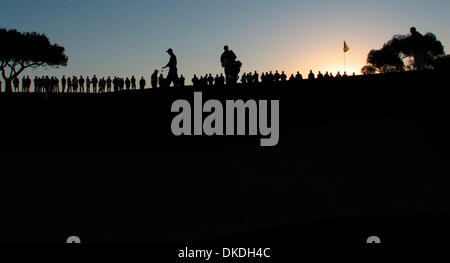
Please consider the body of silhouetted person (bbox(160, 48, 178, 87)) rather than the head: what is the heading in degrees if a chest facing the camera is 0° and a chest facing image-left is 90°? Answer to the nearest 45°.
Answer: approximately 90°

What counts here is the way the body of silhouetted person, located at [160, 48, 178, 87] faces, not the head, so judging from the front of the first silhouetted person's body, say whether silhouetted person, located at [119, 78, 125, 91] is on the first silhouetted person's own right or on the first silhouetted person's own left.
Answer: on the first silhouetted person's own right

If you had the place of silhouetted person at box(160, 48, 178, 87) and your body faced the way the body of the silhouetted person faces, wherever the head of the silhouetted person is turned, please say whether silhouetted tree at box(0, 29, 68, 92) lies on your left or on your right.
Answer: on your right

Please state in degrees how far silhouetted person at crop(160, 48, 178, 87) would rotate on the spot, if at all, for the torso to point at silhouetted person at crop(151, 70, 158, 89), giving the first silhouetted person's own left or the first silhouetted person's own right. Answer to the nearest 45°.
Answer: approximately 90° to the first silhouetted person's own right

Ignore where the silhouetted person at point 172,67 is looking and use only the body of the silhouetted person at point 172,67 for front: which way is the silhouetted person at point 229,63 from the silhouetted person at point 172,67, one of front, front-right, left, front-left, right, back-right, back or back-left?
back

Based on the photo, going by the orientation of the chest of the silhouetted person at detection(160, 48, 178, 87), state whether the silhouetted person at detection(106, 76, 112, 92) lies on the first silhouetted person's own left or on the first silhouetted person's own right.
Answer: on the first silhouetted person's own right

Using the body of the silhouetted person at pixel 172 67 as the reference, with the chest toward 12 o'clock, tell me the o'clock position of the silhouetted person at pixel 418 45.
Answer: the silhouetted person at pixel 418 45 is roughly at 7 o'clock from the silhouetted person at pixel 172 67.
